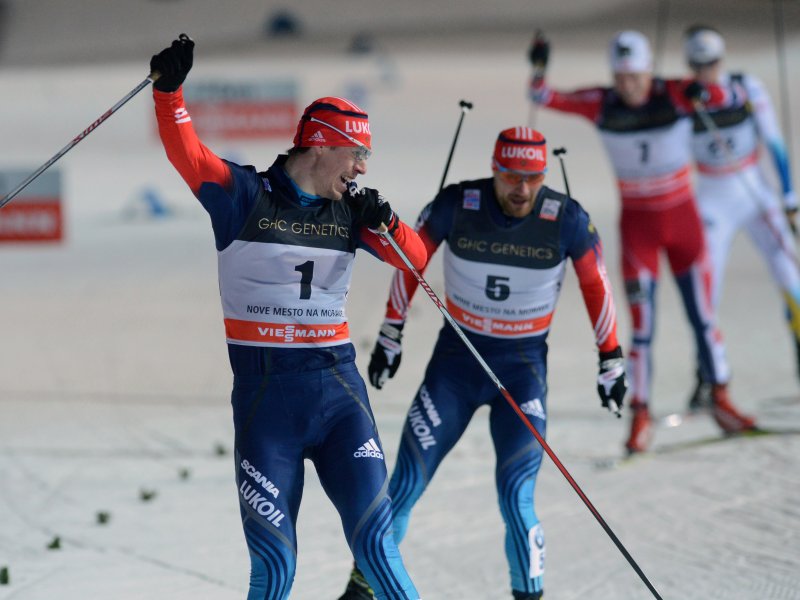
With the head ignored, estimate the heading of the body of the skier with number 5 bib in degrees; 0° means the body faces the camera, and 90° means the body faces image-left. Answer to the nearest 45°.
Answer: approximately 0°

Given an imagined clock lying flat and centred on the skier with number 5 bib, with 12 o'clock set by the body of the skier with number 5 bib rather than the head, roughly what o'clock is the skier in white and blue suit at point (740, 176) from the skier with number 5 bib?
The skier in white and blue suit is roughly at 7 o'clock from the skier with number 5 bib.

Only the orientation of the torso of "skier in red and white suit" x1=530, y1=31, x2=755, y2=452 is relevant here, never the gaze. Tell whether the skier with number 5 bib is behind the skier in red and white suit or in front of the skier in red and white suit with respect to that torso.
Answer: in front

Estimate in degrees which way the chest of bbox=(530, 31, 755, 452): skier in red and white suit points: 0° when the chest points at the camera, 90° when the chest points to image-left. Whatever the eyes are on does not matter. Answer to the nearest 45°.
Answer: approximately 0°
